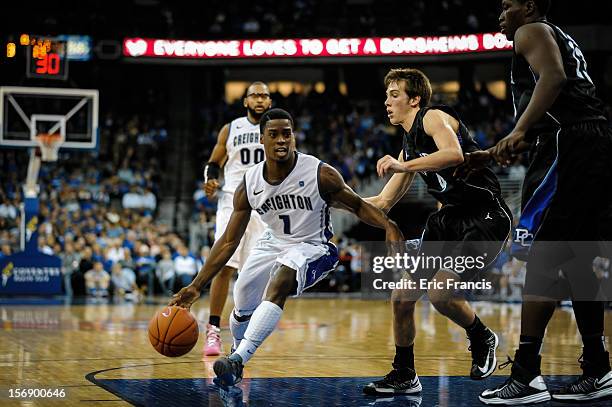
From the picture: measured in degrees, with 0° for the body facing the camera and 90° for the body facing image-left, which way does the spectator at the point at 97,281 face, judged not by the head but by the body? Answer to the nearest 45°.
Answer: approximately 0°

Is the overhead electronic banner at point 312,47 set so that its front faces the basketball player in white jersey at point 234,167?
yes

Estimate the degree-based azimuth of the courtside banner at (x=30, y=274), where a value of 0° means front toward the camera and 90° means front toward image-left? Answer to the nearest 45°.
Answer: approximately 0°

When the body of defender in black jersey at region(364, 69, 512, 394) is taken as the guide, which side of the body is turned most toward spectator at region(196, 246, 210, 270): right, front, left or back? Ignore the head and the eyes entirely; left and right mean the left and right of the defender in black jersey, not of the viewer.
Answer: right

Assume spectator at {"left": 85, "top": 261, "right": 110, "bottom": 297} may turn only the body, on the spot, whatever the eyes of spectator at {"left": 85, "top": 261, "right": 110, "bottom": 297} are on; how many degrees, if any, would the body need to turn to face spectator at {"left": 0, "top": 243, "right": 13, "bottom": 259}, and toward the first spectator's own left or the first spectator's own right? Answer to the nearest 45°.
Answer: approximately 90° to the first spectator's own right

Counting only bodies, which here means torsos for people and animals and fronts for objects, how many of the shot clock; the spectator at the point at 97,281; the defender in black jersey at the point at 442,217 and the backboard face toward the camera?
3

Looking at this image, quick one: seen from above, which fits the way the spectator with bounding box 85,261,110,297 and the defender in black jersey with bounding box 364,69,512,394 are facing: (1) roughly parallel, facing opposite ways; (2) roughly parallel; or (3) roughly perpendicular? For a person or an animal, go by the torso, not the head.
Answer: roughly perpendicular

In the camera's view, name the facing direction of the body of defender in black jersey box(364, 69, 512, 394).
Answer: to the viewer's left
